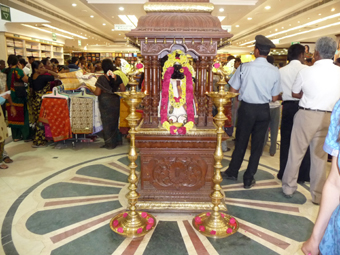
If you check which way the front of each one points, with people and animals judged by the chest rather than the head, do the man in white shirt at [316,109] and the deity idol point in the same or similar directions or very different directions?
very different directions

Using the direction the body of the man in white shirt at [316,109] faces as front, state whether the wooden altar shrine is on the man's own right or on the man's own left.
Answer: on the man's own left

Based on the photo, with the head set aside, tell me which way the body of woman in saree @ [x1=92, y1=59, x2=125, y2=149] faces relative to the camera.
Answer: away from the camera

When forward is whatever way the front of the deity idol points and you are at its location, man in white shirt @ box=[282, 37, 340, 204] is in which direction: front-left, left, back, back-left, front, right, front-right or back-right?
left

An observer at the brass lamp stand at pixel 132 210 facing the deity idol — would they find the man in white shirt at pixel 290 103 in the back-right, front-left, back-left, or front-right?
front-right

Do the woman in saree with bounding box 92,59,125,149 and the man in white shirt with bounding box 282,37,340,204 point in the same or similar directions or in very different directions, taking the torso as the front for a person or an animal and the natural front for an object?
same or similar directions

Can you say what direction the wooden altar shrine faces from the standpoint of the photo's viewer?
facing the viewer

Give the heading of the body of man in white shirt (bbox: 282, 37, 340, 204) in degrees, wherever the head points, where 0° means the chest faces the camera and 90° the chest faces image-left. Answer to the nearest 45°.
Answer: approximately 135°

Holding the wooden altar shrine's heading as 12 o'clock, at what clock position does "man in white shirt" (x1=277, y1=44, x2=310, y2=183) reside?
The man in white shirt is roughly at 8 o'clock from the wooden altar shrine.

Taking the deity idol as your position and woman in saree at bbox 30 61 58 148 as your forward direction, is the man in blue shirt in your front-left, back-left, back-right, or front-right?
back-right

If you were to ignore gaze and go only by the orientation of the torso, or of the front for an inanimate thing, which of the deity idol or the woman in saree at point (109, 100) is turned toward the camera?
the deity idol

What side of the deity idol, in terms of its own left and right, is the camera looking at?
front

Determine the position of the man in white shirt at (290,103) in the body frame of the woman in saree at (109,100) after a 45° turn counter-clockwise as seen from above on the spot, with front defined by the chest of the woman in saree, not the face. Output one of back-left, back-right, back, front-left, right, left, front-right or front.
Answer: back

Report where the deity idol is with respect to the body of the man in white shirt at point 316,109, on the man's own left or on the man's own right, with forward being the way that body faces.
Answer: on the man's own left
